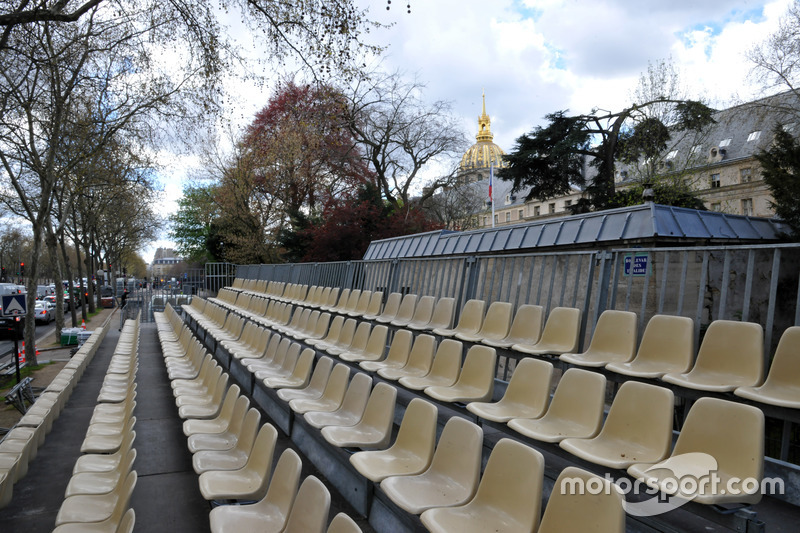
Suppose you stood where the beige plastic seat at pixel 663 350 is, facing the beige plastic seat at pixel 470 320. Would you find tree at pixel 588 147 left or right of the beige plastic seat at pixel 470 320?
right

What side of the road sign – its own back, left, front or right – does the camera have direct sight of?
front

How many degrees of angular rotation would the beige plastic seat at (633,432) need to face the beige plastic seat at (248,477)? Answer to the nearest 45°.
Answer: approximately 45° to its right

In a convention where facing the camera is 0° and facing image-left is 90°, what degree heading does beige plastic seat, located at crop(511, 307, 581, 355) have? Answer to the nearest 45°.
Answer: approximately 45°

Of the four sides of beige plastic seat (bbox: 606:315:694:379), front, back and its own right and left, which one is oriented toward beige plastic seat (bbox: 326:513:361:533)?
front

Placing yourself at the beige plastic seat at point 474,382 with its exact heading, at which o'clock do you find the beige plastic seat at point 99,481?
the beige plastic seat at point 99,481 is roughly at 1 o'clock from the beige plastic seat at point 474,382.

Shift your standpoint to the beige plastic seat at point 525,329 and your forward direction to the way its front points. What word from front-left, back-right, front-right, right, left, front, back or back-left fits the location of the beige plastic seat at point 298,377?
front-right

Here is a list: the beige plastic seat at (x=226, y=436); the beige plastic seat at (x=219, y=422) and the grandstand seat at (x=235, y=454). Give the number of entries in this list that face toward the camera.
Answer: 0

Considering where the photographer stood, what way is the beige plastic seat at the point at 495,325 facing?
facing the viewer and to the left of the viewer

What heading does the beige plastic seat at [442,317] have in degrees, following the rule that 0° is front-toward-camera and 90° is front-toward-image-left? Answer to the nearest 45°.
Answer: approximately 45°

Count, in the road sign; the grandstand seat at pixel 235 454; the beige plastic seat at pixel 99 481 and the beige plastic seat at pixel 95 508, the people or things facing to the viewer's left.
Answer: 3

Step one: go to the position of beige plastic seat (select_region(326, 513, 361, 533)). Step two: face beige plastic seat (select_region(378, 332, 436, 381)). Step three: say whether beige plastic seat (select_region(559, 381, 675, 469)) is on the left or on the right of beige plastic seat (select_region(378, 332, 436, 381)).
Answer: right

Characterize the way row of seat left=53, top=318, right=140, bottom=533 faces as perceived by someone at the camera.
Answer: facing to the left of the viewer
